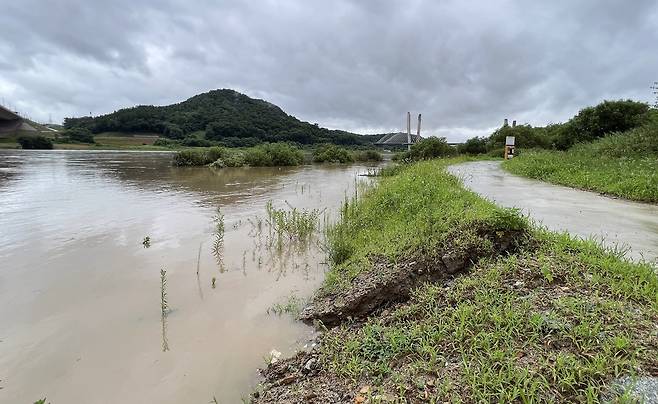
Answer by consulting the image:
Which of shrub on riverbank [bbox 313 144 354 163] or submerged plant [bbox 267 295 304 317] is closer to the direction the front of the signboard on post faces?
the submerged plant

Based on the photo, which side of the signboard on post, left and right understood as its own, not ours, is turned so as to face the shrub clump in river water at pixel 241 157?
right

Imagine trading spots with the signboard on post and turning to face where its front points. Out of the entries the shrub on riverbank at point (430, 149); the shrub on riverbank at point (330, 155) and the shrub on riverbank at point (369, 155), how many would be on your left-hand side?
0

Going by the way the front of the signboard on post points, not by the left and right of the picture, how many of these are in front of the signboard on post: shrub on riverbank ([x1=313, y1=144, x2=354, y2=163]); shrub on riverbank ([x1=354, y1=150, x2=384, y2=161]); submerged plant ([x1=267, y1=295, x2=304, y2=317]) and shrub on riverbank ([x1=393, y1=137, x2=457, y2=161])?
1

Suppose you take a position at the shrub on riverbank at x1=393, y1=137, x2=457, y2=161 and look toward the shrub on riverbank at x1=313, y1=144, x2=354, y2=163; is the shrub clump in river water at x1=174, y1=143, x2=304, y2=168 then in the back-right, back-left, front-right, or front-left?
front-left

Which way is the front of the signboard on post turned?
toward the camera

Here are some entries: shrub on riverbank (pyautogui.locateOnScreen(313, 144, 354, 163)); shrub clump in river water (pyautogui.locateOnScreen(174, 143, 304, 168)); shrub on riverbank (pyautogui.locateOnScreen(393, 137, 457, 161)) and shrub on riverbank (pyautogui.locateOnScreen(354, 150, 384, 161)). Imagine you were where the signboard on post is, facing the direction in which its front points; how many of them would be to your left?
0

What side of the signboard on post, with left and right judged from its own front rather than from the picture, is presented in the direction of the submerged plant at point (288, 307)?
front

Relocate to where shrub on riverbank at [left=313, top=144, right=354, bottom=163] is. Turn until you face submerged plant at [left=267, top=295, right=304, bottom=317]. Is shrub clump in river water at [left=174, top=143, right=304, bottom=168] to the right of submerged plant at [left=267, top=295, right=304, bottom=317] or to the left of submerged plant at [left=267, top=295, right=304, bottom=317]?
right

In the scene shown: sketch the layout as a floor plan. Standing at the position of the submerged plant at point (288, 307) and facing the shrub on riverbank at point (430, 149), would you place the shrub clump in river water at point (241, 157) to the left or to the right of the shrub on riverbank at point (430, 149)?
left

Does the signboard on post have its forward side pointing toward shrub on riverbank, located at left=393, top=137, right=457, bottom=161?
no

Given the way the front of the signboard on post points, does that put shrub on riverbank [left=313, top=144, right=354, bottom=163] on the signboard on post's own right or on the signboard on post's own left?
on the signboard on post's own right

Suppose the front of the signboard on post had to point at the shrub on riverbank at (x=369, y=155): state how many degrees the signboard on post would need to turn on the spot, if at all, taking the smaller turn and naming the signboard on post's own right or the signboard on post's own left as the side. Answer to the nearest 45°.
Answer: approximately 135° to the signboard on post's own right

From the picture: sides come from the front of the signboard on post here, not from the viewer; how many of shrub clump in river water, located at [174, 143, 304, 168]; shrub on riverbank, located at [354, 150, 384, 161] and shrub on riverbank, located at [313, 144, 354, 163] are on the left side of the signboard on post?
0
